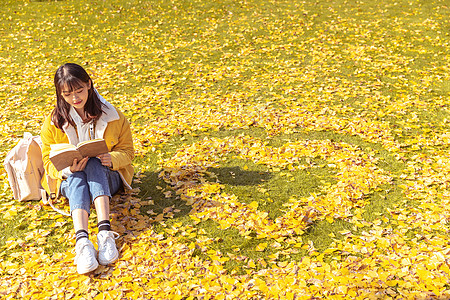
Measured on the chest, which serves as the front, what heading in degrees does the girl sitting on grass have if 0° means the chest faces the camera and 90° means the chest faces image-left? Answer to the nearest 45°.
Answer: approximately 0°

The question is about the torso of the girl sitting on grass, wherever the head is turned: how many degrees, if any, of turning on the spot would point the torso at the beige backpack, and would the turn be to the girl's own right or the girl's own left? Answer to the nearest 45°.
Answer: approximately 135° to the girl's own right
